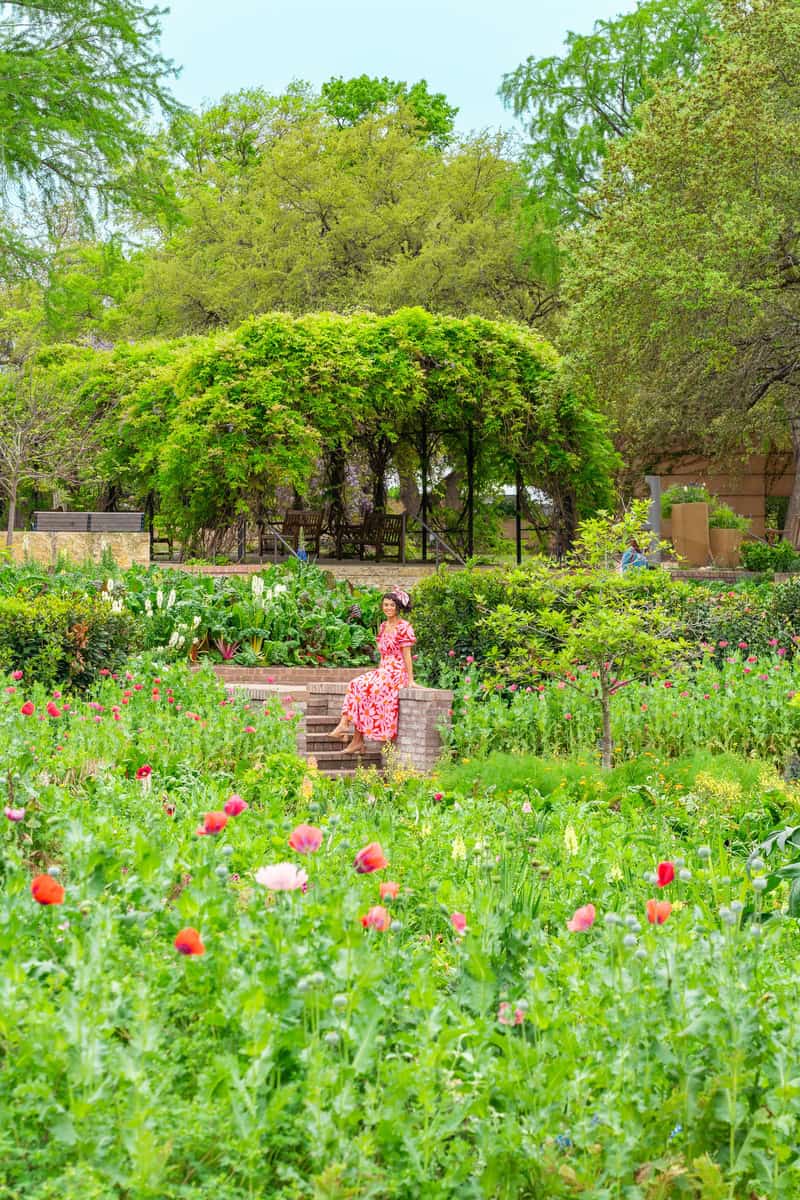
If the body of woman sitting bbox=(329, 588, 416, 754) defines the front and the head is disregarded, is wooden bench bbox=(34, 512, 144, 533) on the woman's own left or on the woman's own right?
on the woman's own right

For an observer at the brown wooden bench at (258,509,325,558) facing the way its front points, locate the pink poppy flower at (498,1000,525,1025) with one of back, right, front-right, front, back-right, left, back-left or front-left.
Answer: front-left

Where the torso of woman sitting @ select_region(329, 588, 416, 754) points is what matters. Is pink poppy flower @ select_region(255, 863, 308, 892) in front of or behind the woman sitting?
in front

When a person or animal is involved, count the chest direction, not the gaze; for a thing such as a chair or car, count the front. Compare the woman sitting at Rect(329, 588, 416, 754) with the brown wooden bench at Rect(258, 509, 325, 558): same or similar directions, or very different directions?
same or similar directions

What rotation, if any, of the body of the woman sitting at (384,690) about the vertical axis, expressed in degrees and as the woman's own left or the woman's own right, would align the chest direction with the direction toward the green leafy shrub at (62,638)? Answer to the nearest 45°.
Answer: approximately 90° to the woman's own right

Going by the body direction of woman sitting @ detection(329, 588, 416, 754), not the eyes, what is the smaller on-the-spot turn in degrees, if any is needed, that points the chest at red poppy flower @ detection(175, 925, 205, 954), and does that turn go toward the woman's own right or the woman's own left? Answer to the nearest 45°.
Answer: approximately 45° to the woman's own left

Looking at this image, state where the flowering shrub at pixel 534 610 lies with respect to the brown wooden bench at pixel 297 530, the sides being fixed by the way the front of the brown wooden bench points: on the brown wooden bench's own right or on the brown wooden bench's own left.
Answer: on the brown wooden bench's own left

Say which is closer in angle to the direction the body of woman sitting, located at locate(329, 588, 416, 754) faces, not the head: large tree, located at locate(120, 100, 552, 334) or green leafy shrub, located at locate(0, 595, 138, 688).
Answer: the green leafy shrub

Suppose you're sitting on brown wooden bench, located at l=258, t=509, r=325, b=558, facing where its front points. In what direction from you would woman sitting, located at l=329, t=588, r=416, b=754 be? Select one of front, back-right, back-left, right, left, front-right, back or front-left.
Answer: front-left

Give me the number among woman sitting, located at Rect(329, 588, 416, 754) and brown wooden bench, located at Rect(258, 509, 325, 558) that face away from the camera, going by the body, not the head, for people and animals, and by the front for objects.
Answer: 0

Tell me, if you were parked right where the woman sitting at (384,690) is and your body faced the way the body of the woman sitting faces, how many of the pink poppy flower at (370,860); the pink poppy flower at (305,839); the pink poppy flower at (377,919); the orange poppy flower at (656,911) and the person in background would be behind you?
1

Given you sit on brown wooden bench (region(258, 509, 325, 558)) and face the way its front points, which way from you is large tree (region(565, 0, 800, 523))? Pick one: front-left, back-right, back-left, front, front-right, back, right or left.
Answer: left

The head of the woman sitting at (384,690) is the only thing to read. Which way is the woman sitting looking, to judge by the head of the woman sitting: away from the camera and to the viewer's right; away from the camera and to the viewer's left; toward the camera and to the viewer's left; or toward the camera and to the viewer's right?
toward the camera and to the viewer's left

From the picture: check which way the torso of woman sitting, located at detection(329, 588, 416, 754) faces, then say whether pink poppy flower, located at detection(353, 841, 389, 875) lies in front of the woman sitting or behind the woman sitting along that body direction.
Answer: in front

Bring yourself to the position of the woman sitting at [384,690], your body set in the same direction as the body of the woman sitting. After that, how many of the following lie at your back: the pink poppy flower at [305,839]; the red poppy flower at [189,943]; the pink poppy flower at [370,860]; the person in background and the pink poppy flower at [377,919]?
1
